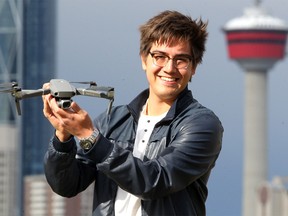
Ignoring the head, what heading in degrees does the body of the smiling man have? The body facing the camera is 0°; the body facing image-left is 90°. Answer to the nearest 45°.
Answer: approximately 45°
